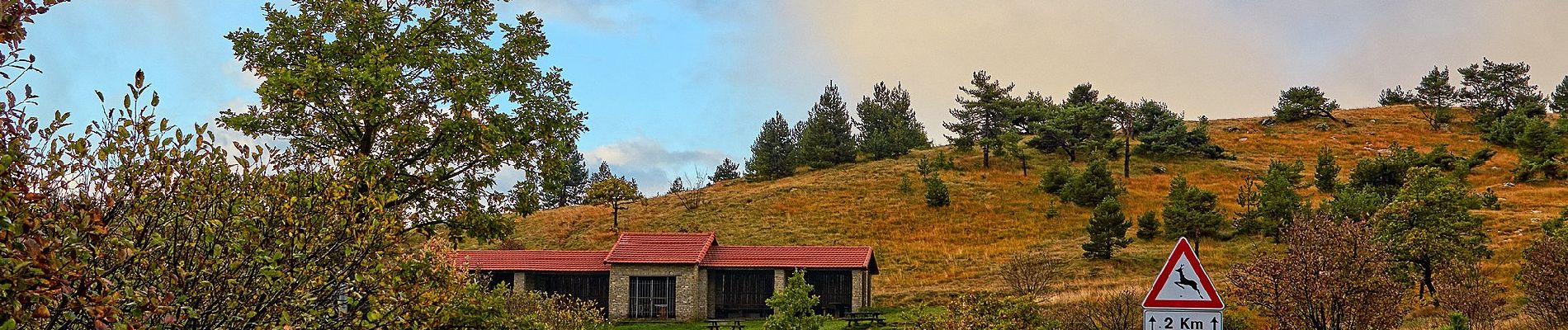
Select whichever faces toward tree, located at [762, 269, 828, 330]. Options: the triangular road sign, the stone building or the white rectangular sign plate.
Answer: the stone building

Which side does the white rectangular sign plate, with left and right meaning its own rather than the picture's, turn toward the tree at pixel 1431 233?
back

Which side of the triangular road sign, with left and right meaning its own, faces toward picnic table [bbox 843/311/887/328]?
back

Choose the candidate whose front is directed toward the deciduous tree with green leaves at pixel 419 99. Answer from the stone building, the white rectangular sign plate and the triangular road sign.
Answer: the stone building

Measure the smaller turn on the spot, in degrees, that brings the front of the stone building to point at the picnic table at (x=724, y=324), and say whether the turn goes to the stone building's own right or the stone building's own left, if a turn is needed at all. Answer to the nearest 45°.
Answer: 0° — it already faces it

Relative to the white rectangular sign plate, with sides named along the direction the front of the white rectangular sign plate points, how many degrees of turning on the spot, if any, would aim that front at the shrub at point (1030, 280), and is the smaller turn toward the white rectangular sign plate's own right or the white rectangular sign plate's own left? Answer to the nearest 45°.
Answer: approximately 180°

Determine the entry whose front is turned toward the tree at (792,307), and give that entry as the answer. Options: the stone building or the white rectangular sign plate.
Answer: the stone building

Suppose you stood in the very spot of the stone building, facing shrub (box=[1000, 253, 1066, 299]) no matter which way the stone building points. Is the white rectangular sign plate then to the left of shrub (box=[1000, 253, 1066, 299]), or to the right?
right

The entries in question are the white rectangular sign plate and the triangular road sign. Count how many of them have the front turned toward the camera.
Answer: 2

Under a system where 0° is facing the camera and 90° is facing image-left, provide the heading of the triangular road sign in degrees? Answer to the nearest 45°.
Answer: approximately 0°

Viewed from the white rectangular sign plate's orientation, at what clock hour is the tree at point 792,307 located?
The tree is roughly at 5 o'clock from the white rectangular sign plate.
